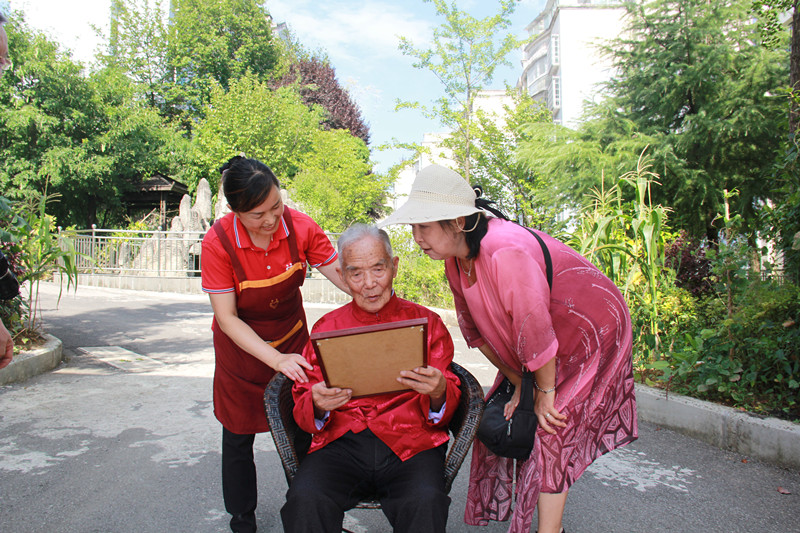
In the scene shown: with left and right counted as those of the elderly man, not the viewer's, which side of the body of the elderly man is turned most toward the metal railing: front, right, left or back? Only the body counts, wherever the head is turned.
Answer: back

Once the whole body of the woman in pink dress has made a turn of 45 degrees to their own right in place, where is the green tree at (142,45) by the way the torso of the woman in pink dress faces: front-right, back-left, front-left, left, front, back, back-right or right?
front

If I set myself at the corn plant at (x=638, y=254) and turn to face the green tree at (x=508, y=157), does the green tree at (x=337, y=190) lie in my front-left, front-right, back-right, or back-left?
front-left

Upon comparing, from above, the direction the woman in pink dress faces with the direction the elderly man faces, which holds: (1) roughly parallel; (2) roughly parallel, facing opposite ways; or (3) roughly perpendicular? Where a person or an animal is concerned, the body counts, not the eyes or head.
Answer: roughly perpendicular

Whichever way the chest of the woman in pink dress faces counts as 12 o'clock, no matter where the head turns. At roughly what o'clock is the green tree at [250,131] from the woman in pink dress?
The green tree is roughly at 2 o'clock from the woman in pink dress.

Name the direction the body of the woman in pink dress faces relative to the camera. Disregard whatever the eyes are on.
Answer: to the viewer's left

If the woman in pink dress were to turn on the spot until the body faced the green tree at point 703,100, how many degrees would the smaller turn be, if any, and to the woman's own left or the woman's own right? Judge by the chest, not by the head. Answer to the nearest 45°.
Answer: approximately 90° to the woman's own right

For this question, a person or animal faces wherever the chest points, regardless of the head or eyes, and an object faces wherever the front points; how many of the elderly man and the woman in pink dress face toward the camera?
1

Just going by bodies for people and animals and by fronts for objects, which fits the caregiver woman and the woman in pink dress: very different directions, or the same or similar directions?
very different directions

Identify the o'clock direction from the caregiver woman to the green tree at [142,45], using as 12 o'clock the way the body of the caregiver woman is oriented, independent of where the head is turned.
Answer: The green tree is roughly at 7 o'clock from the caregiver woman.

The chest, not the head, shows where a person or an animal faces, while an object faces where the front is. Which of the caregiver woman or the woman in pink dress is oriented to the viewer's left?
the woman in pink dress

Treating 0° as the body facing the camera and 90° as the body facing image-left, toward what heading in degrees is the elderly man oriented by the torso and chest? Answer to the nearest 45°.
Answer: approximately 0°

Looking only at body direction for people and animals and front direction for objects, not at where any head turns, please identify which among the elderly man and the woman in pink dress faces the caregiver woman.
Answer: the woman in pink dress

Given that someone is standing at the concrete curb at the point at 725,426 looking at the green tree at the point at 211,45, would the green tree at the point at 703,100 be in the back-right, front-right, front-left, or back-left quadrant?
front-right

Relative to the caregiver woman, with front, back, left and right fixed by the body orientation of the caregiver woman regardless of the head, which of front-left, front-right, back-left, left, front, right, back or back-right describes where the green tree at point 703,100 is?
left

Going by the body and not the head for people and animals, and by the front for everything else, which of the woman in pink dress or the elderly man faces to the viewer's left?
the woman in pink dress

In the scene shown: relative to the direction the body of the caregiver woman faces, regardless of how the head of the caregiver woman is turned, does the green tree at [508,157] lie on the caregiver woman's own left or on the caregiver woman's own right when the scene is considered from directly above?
on the caregiver woman's own left

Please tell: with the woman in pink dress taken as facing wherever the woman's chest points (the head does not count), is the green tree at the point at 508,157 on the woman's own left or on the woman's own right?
on the woman's own right
